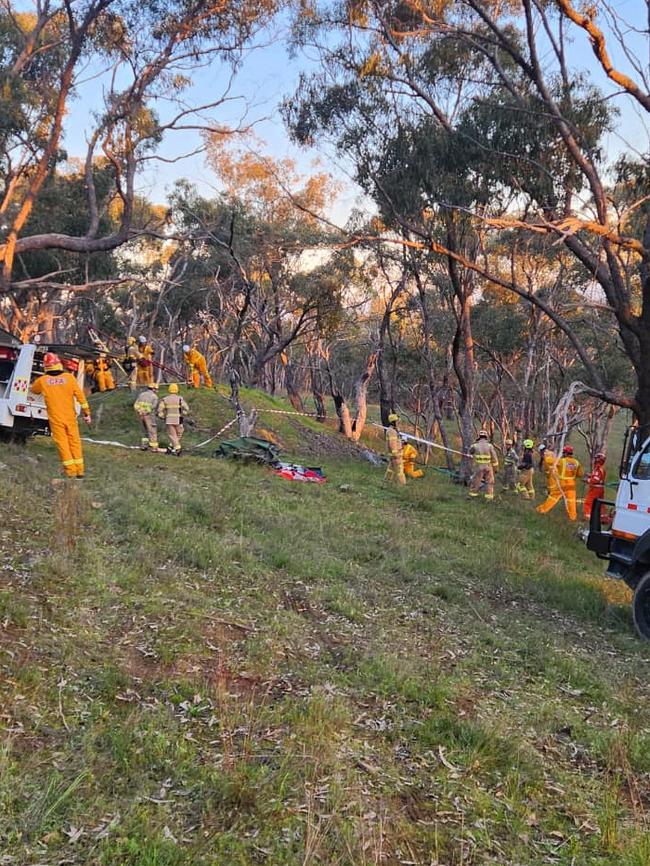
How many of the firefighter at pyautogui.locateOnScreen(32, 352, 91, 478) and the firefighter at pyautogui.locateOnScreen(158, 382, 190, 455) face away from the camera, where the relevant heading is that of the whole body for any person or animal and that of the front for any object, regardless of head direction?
2

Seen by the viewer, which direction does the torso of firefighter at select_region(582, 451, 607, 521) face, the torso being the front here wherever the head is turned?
to the viewer's left

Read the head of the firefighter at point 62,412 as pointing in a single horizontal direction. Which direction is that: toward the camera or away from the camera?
away from the camera

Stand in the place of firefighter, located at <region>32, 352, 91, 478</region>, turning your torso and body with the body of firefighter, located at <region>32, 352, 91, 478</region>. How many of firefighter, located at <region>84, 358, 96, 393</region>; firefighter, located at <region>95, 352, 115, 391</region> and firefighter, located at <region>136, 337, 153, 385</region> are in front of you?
3

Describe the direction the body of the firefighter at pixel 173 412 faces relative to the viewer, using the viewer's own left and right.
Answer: facing away from the viewer
